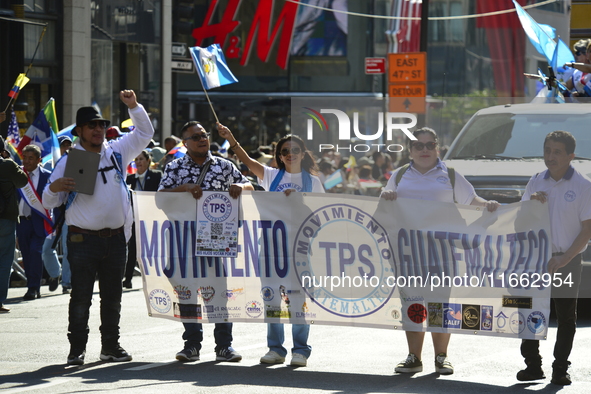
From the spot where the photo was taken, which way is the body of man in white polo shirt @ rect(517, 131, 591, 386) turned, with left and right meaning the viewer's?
facing the viewer and to the left of the viewer

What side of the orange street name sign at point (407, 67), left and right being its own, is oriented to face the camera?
front

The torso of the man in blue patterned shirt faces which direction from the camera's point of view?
toward the camera

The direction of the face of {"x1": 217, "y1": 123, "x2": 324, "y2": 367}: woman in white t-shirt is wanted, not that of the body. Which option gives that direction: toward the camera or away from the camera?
toward the camera

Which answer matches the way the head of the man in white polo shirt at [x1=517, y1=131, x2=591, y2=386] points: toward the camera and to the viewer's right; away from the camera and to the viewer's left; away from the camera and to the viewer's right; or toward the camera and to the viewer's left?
toward the camera and to the viewer's left

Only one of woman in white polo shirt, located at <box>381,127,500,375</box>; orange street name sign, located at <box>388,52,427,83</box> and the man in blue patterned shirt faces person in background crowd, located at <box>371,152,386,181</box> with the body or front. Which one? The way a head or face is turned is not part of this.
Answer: the orange street name sign

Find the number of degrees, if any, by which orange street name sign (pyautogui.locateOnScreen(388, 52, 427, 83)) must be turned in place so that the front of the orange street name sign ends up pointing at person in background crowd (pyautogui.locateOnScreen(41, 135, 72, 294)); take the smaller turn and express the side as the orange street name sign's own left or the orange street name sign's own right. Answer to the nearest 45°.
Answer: approximately 45° to the orange street name sign's own right

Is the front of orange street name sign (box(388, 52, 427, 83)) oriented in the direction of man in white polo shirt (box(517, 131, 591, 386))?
yes

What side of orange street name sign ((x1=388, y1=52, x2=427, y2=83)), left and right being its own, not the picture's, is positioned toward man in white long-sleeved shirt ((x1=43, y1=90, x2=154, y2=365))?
front

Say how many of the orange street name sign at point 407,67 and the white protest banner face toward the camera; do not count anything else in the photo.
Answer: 2

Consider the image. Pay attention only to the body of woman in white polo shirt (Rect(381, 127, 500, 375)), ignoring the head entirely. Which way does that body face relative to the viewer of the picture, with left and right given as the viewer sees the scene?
facing the viewer

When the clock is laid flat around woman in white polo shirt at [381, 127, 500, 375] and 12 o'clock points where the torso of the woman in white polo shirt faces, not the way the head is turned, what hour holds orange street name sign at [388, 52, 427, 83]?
The orange street name sign is roughly at 6 o'clock from the woman in white polo shirt.

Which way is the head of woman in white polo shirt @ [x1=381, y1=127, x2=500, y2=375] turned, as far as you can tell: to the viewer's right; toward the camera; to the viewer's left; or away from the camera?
toward the camera

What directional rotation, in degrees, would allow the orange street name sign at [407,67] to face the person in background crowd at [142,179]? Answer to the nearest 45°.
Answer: approximately 45° to its right
